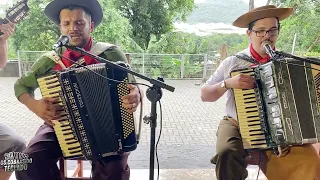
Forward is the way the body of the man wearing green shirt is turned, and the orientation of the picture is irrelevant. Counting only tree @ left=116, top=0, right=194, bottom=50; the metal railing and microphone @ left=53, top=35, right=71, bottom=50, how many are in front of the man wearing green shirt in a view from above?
1

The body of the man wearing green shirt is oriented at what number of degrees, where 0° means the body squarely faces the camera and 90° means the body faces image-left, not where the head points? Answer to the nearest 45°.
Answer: approximately 0°

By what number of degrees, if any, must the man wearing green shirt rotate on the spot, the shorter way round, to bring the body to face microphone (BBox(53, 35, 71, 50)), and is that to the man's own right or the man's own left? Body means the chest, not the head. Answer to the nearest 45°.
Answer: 0° — they already face it

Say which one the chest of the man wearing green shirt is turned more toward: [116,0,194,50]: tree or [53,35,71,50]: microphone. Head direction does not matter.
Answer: the microphone

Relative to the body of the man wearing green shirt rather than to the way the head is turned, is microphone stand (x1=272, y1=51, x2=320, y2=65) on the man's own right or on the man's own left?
on the man's own left

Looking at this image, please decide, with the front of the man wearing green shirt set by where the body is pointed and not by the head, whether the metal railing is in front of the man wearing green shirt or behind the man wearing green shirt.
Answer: behind

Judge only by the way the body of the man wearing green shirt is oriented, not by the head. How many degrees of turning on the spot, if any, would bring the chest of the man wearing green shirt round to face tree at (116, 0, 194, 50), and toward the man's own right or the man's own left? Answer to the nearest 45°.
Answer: approximately 135° to the man's own left
